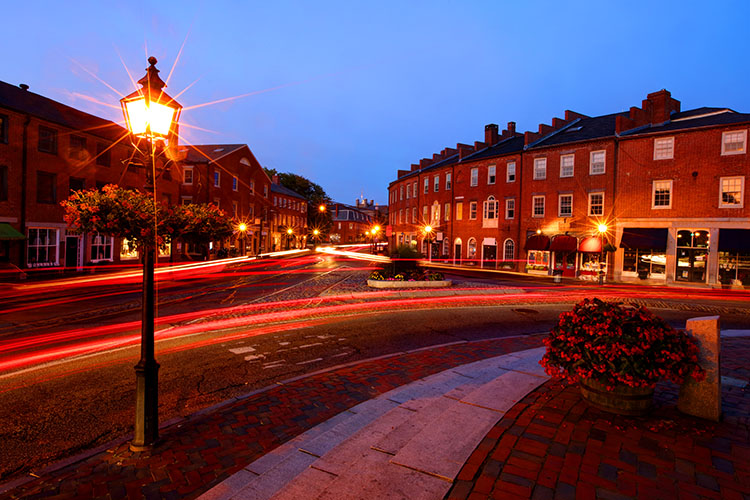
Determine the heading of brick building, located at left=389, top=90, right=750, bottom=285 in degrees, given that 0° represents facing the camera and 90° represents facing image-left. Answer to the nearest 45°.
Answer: approximately 45°

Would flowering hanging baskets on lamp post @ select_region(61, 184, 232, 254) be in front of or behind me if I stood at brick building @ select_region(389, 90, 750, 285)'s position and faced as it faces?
in front

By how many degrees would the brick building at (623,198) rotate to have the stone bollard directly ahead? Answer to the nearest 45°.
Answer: approximately 45° to its left

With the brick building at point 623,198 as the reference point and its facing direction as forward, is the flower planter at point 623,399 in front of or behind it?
in front

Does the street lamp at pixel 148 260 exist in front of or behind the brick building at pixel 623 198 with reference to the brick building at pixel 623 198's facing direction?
in front
